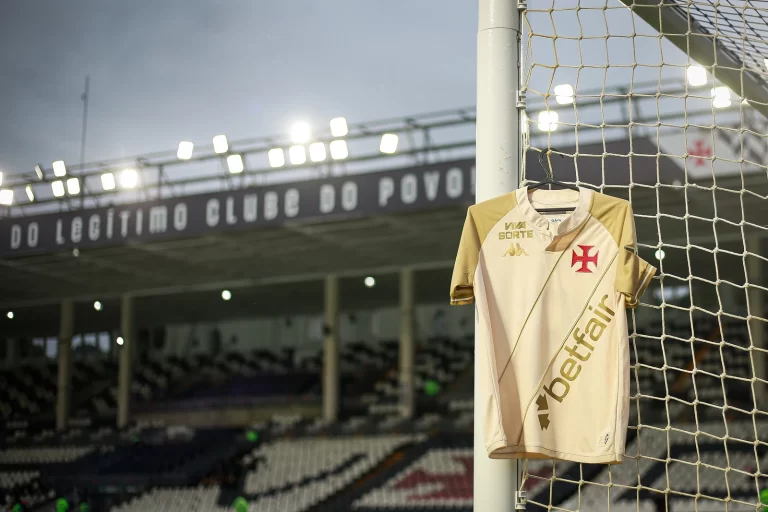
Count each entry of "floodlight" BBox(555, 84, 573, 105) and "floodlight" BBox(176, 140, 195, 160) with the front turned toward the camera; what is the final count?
2

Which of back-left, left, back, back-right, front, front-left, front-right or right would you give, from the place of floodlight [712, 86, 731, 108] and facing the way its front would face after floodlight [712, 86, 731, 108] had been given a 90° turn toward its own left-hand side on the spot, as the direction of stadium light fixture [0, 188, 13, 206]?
back-left

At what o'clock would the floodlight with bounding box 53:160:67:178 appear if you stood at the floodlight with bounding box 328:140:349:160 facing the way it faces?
the floodlight with bounding box 53:160:67:178 is roughly at 4 o'clock from the floodlight with bounding box 328:140:349:160.

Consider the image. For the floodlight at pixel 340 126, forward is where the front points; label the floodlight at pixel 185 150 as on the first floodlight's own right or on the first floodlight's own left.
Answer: on the first floodlight's own right

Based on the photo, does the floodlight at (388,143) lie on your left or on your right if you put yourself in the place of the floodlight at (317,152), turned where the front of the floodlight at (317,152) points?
on your left

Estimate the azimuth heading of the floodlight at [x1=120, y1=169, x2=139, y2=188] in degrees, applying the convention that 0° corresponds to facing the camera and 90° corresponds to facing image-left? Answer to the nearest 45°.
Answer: approximately 0°

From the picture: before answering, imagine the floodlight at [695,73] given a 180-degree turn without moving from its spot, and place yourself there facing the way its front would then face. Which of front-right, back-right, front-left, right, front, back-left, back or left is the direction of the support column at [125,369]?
front-left

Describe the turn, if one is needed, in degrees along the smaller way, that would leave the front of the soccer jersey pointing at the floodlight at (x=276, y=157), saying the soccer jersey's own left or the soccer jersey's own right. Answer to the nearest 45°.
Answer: approximately 180°

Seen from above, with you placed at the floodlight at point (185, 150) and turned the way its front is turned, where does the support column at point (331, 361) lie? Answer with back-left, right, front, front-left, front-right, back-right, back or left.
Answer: back-left

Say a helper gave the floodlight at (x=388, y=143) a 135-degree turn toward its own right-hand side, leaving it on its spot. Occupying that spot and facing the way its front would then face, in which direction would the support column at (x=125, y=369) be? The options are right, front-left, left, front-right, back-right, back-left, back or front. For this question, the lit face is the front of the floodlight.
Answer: front

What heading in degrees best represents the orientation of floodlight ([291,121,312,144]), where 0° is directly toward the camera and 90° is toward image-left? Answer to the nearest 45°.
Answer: approximately 0°
